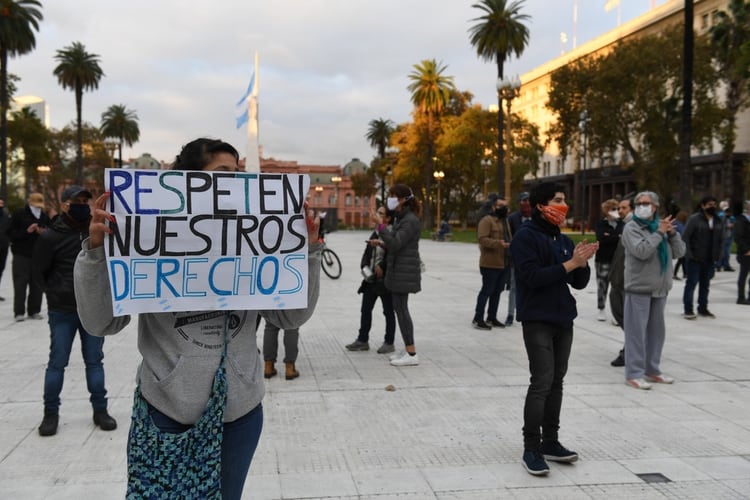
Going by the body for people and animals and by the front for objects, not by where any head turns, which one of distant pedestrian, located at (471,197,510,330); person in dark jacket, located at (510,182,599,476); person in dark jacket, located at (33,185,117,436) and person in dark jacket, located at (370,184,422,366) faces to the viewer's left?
person in dark jacket, located at (370,184,422,366)

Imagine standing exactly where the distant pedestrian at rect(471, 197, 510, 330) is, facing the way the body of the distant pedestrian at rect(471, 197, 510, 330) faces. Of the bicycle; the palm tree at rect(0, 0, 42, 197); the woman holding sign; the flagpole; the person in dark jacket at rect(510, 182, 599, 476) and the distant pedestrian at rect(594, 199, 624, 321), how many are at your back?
3

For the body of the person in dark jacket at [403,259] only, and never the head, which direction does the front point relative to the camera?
to the viewer's left

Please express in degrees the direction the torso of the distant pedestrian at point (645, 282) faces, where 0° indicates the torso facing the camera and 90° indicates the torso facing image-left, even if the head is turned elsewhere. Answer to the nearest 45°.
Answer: approximately 315°

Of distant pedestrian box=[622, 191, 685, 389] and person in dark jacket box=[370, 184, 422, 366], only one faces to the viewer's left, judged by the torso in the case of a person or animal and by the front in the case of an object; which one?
the person in dark jacket

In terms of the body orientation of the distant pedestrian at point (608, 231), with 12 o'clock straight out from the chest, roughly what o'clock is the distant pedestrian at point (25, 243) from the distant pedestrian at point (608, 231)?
the distant pedestrian at point (25, 243) is roughly at 4 o'clock from the distant pedestrian at point (608, 231).

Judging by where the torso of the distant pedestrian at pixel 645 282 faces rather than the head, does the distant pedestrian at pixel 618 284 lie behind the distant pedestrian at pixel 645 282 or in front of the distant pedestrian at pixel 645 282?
behind

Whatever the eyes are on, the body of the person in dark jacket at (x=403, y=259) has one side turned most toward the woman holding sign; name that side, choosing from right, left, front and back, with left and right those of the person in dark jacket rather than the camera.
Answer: left

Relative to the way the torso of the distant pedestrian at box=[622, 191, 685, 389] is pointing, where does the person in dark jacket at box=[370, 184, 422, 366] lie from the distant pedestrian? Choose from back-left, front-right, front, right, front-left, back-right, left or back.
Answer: back-right

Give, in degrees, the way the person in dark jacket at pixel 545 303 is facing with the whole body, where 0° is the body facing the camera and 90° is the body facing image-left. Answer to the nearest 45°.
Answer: approximately 315°
